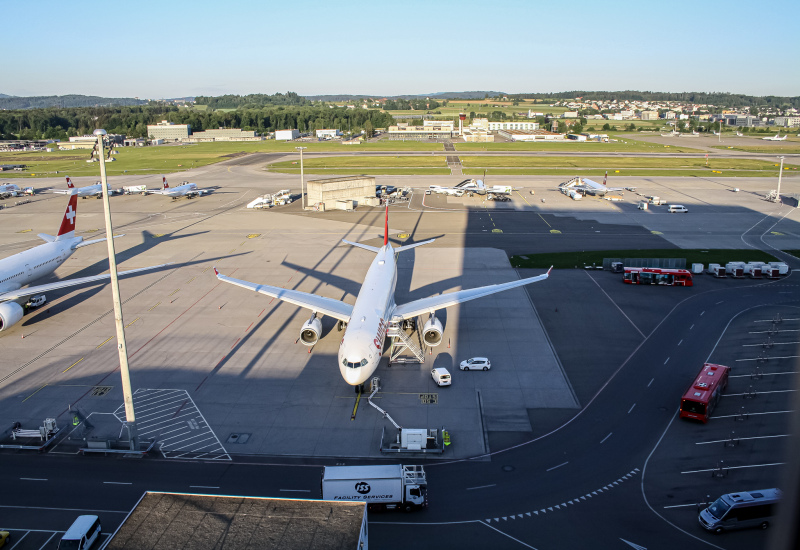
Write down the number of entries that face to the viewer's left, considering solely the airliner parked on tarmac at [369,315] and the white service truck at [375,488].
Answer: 0

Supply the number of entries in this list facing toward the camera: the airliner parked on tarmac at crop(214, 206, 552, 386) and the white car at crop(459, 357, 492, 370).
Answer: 1

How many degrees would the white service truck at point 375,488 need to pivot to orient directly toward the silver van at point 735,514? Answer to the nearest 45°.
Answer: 0° — it already faces it

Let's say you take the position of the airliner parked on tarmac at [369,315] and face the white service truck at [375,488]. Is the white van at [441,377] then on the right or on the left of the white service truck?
left

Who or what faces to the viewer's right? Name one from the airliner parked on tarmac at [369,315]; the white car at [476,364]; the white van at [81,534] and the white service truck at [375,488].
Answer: the white service truck

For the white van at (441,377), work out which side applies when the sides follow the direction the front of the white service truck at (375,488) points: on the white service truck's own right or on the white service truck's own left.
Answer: on the white service truck's own left

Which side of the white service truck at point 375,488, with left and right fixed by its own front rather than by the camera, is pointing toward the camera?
right

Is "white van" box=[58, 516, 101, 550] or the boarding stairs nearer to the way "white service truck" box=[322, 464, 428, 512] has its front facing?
the boarding stairs

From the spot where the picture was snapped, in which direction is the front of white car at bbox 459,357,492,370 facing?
facing to the left of the viewer

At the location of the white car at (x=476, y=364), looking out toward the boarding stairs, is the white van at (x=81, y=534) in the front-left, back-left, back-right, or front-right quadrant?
front-left

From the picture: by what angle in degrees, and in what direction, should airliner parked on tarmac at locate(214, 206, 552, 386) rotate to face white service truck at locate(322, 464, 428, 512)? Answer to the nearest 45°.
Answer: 0° — it already faces it

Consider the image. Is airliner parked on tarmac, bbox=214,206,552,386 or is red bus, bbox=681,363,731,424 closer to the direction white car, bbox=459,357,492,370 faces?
the airliner parked on tarmac

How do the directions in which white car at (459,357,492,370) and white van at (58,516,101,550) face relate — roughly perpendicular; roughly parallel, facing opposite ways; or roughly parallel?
roughly perpendicular

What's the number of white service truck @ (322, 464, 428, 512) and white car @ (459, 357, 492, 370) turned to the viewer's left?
1

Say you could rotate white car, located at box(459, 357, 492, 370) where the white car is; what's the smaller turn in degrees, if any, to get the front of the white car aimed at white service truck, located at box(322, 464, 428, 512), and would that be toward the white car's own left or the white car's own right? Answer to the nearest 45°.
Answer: approximately 90° to the white car's own left

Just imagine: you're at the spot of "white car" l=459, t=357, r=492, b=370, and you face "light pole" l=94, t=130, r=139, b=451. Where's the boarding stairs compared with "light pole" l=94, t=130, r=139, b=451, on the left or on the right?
right
